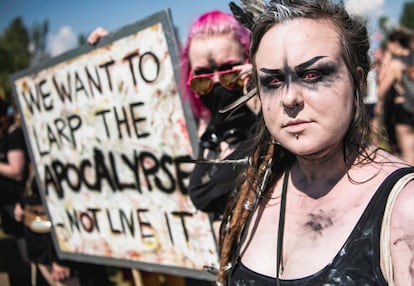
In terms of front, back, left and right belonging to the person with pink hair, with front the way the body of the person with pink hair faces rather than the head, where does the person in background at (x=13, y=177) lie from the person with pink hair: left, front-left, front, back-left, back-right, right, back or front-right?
back-right

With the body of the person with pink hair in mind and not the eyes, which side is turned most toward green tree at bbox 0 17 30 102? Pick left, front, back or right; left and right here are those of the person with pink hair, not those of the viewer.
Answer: back

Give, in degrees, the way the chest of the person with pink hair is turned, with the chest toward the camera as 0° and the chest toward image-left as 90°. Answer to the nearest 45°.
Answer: approximately 0°

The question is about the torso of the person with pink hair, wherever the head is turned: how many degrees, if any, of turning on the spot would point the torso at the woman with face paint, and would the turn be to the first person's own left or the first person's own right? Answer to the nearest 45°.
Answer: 0° — they already face them

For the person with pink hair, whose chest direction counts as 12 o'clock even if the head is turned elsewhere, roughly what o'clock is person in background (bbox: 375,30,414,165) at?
The person in background is roughly at 7 o'clock from the person with pink hair.

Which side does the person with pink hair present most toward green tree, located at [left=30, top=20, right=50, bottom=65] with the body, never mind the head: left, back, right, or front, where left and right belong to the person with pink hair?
back
